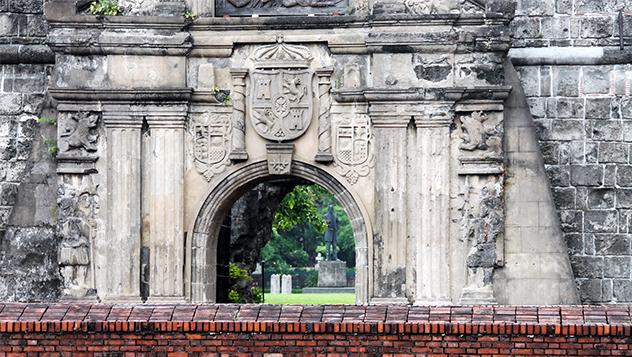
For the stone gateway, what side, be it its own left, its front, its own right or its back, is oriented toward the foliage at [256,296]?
back

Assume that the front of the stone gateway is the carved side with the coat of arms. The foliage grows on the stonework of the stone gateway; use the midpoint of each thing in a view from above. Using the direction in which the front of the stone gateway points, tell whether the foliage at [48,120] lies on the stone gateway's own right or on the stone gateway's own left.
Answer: on the stone gateway's own right

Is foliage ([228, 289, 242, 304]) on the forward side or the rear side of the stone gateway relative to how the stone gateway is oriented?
on the rear side

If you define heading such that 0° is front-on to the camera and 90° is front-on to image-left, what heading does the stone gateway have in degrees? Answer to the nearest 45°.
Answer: approximately 0°

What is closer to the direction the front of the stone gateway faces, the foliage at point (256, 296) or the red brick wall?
the red brick wall

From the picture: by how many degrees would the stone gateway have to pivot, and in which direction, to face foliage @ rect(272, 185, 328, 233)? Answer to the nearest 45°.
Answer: approximately 180°

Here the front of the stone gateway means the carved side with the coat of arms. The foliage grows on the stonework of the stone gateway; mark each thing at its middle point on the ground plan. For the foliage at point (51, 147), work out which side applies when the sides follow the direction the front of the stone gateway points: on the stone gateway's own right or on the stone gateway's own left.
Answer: on the stone gateway's own right

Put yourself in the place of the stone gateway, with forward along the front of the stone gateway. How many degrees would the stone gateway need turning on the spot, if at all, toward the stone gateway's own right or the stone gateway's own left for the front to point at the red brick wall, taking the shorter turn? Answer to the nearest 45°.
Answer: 0° — it already faces it

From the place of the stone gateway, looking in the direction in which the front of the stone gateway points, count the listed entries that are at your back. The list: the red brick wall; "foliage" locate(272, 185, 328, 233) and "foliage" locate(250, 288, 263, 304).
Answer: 2
